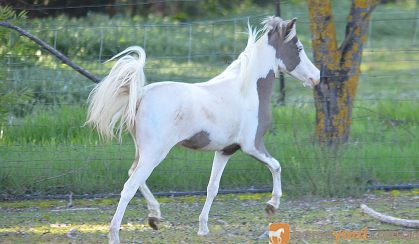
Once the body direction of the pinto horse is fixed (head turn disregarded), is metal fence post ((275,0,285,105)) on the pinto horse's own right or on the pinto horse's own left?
on the pinto horse's own left

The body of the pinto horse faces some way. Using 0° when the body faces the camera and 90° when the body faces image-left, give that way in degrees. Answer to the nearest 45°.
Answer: approximately 270°
